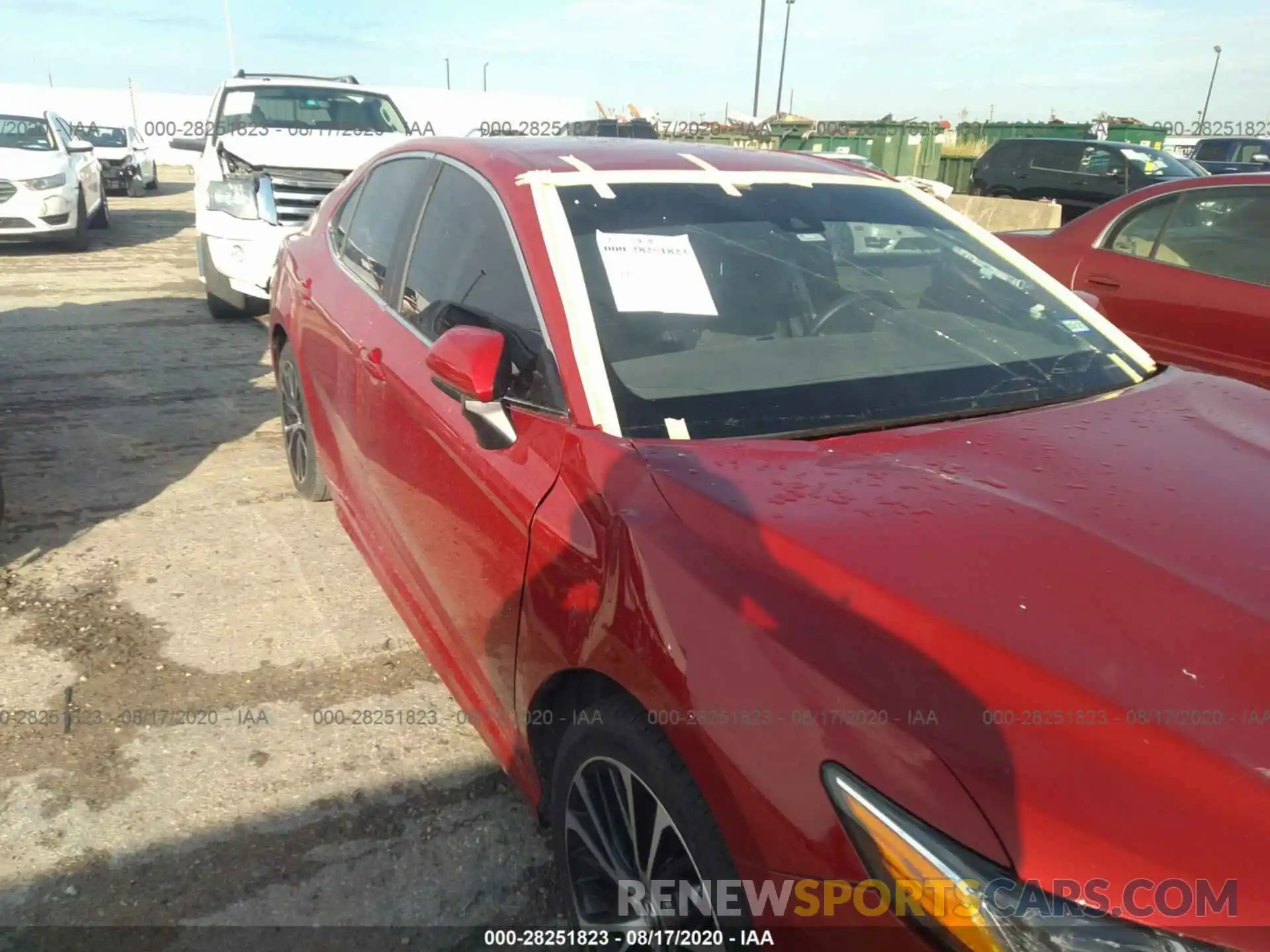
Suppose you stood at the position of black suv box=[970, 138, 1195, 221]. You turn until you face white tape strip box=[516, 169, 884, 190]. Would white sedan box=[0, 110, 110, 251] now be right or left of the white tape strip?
right

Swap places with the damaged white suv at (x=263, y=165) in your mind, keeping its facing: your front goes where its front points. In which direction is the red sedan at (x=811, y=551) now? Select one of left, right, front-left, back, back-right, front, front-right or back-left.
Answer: front

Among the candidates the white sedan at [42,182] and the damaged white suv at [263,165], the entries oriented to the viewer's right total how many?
0

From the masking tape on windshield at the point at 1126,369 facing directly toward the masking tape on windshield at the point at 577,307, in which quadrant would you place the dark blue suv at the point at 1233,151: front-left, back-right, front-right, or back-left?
back-right

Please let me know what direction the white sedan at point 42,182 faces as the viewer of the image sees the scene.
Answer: facing the viewer and to the left of the viewer

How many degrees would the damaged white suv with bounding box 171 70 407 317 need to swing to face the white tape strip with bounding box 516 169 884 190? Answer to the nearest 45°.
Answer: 0° — it already faces it

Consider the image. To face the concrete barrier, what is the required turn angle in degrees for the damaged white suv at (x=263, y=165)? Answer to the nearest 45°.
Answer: approximately 90° to its left

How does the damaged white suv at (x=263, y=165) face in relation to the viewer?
toward the camera
